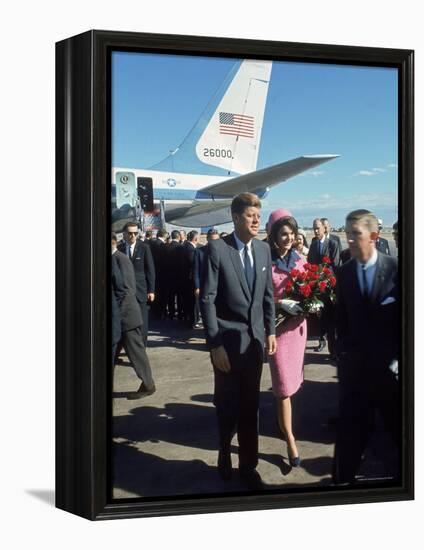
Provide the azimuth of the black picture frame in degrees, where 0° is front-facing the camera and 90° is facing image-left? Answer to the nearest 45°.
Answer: approximately 315°
